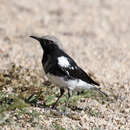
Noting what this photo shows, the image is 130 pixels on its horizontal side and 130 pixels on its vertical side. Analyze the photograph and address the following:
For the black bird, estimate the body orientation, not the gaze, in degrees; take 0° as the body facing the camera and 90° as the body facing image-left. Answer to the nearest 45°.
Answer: approximately 90°
